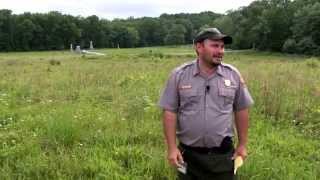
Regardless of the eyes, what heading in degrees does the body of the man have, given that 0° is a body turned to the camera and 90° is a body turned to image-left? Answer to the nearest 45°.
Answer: approximately 0°
